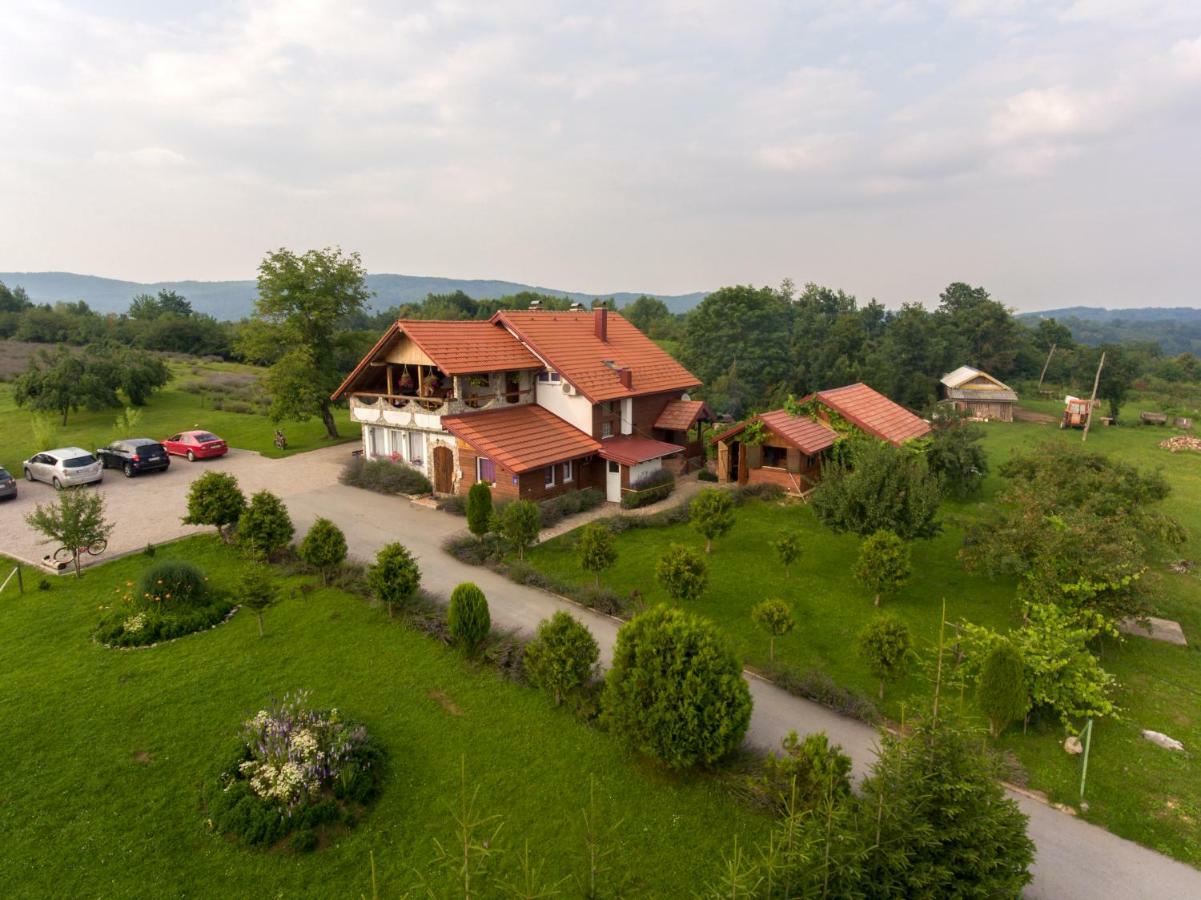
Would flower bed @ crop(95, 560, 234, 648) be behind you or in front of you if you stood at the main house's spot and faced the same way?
in front

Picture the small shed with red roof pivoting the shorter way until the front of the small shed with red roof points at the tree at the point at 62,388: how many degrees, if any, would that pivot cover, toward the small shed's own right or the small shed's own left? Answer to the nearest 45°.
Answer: approximately 45° to the small shed's own right

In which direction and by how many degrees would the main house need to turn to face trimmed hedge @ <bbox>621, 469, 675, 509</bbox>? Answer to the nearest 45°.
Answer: approximately 135° to its left

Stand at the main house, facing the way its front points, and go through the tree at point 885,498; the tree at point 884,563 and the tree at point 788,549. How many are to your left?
3

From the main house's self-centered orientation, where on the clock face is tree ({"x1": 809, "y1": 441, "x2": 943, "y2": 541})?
The tree is roughly at 9 o'clock from the main house.

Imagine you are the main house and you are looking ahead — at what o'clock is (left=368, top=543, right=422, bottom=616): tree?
The tree is roughly at 11 o'clock from the main house.

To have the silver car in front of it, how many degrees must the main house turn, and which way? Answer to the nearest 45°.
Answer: approximately 45° to its right

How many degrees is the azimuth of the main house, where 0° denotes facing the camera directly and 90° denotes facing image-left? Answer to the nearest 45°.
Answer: approximately 45°

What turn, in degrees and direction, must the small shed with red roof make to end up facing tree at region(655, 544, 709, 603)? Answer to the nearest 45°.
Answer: approximately 45° to its left

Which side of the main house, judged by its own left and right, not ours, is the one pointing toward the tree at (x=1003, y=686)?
left

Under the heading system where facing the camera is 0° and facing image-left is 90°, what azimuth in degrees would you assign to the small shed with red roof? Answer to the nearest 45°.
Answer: approximately 45°

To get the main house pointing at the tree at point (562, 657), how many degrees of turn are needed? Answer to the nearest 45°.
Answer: approximately 45° to its left

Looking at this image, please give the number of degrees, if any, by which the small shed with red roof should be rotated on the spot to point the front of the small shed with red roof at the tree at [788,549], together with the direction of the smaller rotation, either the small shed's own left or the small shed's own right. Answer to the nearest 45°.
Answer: approximately 45° to the small shed's own left

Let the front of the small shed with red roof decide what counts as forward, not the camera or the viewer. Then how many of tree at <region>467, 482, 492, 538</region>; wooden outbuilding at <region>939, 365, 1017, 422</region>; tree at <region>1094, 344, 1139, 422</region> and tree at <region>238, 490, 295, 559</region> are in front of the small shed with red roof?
2

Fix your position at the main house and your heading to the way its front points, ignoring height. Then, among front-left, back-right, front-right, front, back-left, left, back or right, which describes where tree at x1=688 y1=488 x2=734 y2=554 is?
left

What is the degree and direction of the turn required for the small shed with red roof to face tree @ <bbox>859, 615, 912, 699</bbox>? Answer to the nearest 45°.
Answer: approximately 45° to its left

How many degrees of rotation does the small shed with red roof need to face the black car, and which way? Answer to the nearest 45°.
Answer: approximately 45° to its right
